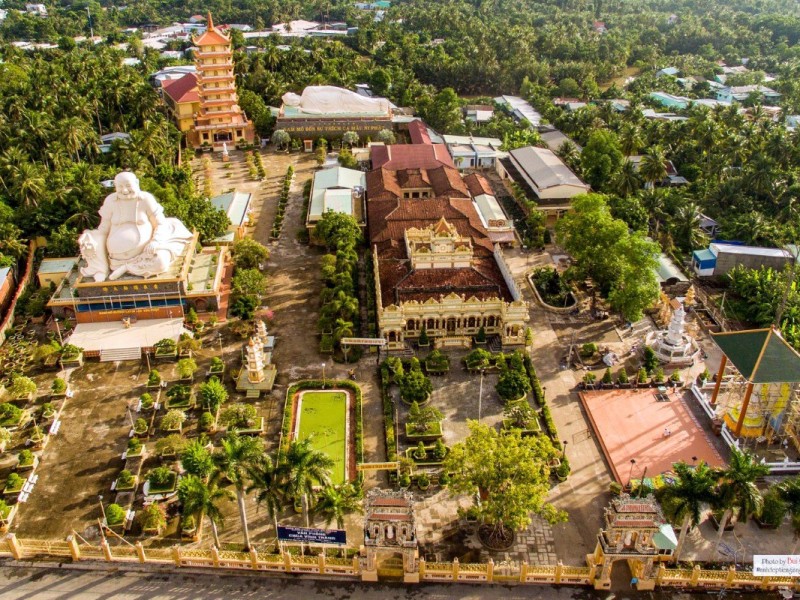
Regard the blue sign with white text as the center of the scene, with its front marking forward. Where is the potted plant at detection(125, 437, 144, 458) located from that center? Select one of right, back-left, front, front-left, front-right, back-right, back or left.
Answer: back-right

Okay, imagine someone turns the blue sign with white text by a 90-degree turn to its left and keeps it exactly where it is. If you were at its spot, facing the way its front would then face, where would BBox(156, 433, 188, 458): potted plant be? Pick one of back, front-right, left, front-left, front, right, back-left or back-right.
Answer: back-left

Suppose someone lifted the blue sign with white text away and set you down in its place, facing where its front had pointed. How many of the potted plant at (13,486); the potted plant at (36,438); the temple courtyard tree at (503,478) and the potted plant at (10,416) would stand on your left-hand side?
1

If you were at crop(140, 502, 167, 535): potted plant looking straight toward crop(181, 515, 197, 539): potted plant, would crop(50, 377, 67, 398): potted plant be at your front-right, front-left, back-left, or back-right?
back-left

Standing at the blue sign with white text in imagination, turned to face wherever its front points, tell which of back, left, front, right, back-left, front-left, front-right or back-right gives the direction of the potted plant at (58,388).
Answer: back-right

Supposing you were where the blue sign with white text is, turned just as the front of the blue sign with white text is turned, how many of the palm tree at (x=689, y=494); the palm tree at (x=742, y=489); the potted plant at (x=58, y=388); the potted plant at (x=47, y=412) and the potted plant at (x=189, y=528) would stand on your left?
2

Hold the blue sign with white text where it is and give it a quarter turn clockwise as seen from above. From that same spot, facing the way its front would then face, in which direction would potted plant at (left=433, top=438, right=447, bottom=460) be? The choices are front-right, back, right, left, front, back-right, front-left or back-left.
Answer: back-right

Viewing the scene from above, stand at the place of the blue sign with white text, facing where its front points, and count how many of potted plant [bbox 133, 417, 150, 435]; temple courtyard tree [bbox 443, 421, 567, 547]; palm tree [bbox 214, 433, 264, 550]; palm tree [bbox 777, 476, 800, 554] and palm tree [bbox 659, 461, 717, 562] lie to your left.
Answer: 3

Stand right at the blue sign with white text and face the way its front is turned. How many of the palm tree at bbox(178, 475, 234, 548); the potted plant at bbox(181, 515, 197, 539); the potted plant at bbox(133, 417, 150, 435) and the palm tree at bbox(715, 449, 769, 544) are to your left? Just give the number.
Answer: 1

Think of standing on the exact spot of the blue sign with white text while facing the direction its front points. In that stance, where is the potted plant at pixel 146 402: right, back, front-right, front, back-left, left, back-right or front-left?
back-right

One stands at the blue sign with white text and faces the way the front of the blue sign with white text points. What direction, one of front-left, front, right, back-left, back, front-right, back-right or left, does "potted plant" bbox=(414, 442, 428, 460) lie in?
back-left

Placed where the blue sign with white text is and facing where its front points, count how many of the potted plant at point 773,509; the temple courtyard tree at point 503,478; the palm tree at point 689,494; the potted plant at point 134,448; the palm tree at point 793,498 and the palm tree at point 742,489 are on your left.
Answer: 5

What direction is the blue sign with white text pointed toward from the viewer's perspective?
toward the camera

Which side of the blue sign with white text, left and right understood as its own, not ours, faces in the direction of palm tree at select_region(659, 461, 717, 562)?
left
